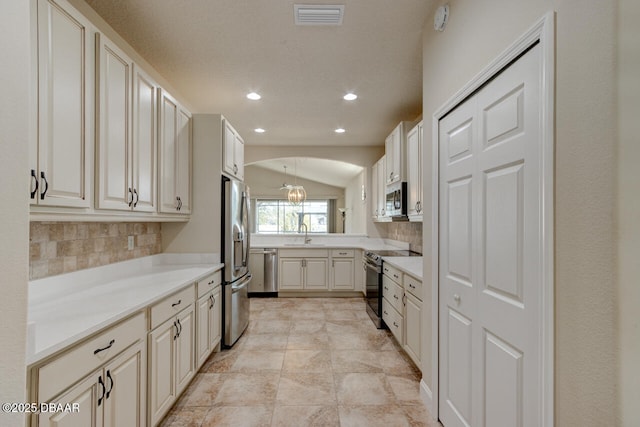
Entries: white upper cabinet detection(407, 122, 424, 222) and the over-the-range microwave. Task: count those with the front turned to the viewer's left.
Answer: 2

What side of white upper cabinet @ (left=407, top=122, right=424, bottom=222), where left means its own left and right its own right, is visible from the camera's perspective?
left

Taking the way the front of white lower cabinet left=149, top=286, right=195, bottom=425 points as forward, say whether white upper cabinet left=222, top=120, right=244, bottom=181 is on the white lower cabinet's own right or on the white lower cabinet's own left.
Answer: on the white lower cabinet's own left

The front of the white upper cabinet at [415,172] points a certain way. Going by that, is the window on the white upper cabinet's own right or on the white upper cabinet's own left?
on the white upper cabinet's own right

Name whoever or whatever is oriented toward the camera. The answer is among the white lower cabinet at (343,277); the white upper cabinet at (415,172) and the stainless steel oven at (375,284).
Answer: the white lower cabinet

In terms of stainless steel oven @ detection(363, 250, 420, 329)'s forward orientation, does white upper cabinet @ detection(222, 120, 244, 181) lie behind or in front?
in front

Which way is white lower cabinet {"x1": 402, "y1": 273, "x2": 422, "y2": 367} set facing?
to the viewer's left

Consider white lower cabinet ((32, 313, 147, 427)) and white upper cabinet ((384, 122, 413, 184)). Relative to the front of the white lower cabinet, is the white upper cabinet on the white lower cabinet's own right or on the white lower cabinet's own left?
on the white lower cabinet's own left

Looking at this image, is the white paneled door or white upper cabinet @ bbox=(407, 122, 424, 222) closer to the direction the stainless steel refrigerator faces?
the white upper cabinet

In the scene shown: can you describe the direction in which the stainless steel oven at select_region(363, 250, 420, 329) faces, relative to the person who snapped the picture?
facing to the left of the viewer

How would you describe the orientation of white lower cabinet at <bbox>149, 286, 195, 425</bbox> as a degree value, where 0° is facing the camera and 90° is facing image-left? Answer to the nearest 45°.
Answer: approximately 315°

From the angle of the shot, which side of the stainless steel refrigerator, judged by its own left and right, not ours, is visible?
right

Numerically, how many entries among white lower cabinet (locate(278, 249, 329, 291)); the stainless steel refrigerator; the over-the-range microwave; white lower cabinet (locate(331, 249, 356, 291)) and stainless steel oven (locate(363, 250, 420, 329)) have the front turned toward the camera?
2
